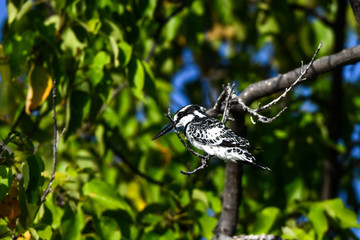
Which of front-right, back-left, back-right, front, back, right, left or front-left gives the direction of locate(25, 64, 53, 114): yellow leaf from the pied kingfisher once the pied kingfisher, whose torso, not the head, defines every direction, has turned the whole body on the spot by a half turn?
back-left

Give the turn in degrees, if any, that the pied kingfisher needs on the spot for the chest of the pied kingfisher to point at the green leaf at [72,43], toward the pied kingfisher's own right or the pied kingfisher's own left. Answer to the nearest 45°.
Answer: approximately 45° to the pied kingfisher's own right

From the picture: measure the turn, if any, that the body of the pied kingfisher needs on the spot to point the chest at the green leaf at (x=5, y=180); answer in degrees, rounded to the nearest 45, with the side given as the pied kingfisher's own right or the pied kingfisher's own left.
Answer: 0° — it already faces it

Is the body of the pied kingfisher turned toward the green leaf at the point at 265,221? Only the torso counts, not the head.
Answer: no

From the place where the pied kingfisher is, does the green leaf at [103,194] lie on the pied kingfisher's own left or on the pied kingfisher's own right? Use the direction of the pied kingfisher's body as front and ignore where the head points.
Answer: on the pied kingfisher's own right

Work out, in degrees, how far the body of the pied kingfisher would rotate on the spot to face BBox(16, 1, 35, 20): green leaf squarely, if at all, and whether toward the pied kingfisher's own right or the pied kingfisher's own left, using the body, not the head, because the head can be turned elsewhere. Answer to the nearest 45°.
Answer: approximately 45° to the pied kingfisher's own right

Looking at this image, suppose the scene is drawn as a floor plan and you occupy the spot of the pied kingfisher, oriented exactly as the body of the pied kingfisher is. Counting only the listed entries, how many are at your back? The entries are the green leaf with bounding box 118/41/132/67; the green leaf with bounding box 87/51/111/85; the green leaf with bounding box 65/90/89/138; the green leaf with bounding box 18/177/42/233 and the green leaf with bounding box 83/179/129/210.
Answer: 0

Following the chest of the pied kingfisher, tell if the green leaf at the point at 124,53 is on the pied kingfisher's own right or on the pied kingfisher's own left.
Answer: on the pied kingfisher's own right

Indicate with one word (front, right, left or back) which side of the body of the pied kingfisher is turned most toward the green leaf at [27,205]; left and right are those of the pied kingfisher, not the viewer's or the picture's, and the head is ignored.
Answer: front

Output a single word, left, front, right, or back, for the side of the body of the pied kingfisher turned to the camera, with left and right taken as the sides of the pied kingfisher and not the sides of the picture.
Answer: left
